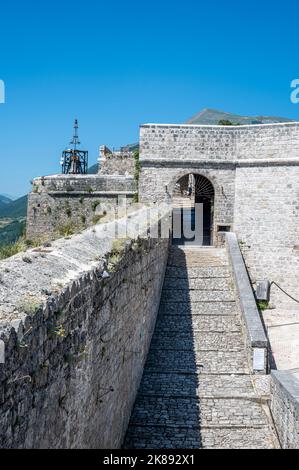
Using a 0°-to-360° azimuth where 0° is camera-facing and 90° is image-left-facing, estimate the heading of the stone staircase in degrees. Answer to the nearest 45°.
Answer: approximately 0°

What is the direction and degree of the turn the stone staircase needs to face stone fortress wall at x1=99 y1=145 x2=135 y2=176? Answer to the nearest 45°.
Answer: approximately 180°
